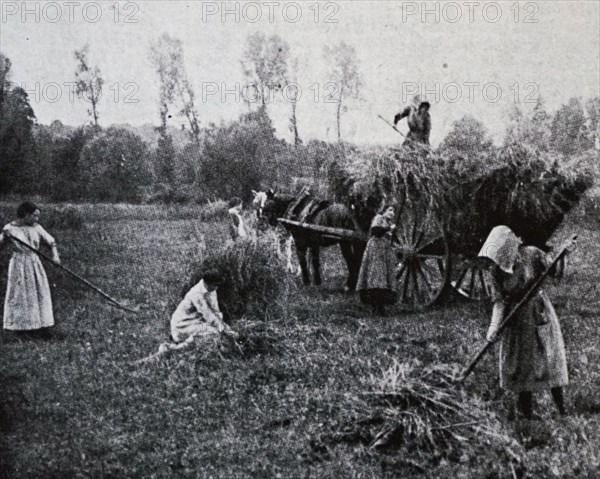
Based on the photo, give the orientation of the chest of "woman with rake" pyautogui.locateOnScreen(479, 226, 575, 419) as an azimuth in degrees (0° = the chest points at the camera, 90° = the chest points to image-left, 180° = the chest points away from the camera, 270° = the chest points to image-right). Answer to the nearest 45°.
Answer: approximately 45°

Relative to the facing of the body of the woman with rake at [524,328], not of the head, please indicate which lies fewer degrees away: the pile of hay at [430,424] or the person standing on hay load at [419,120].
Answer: the pile of hay

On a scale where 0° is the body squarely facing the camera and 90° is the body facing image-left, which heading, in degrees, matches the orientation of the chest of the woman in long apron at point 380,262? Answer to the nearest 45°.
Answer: approximately 315°

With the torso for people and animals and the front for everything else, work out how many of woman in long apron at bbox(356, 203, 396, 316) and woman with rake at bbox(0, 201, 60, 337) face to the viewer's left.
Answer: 0

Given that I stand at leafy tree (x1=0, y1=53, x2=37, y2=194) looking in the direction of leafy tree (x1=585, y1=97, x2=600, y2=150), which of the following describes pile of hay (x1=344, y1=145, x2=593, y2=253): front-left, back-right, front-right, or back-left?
front-right

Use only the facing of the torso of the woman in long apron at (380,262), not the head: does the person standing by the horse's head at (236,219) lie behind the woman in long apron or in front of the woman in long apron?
behind

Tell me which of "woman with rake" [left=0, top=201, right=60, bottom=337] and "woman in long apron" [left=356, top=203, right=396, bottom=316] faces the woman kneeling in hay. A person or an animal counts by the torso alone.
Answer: the woman with rake

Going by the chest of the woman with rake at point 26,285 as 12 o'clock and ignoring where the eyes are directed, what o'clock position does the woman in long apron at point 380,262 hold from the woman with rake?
The woman in long apron is roughly at 9 o'clock from the woman with rake.

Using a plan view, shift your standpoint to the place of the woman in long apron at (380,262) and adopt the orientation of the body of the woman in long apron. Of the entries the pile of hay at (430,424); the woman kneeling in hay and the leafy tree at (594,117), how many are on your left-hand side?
1

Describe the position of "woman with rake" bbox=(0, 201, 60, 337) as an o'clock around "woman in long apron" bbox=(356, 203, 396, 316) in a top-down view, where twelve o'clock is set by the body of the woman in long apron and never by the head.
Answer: The woman with rake is roughly at 4 o'clock from the woman in long apron.
